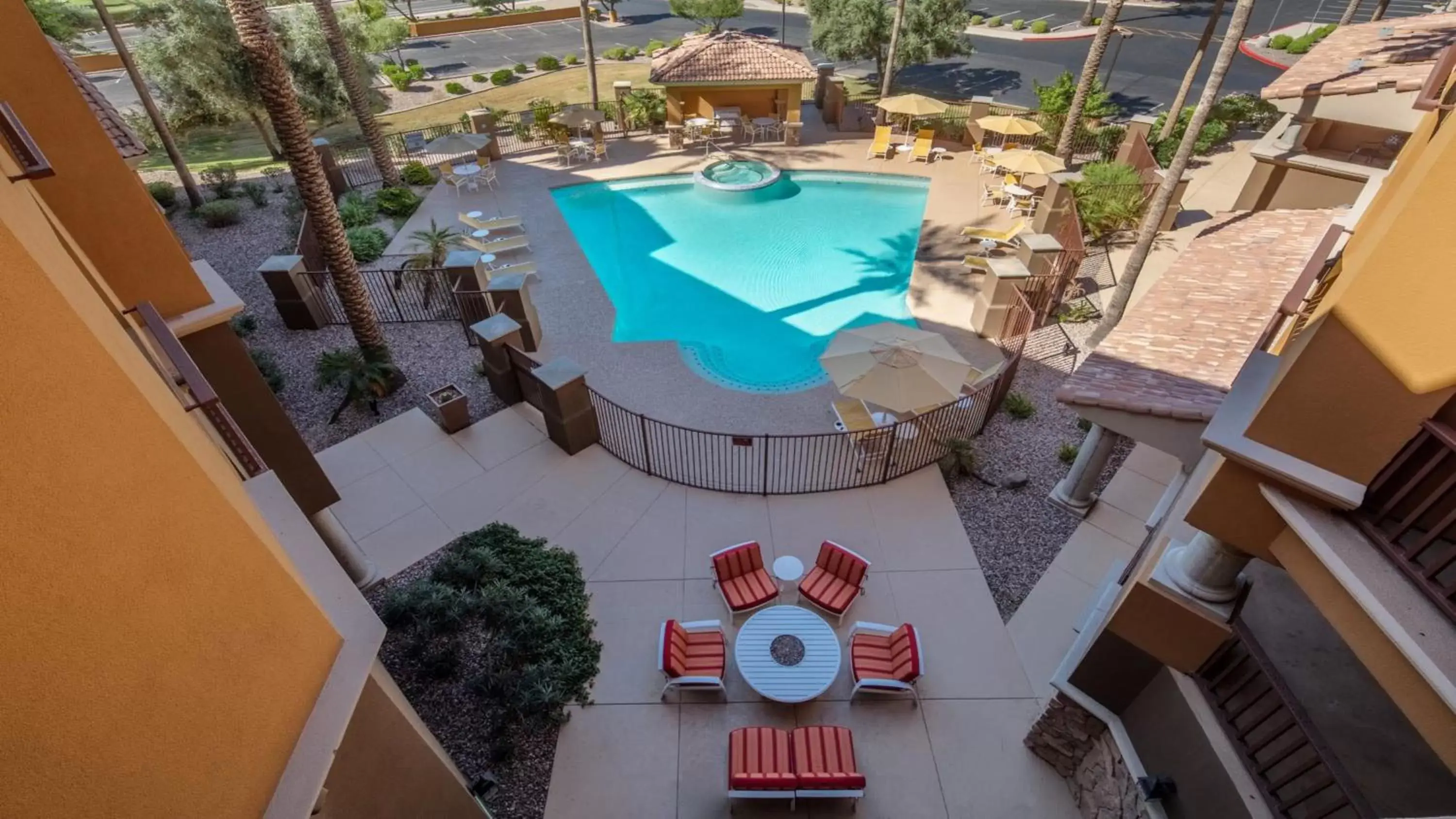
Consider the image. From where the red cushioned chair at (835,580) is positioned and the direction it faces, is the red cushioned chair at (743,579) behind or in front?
in front

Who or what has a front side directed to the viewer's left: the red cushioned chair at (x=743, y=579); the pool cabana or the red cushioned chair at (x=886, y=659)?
the red cushioned chair at (x=886, y=659)

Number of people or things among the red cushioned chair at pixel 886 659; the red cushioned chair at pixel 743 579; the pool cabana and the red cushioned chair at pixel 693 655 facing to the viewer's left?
1

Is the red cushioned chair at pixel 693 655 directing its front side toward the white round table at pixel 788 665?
yes

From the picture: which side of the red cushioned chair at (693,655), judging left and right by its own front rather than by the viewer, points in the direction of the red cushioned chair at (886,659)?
front

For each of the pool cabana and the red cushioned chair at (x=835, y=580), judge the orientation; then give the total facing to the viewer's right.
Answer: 0

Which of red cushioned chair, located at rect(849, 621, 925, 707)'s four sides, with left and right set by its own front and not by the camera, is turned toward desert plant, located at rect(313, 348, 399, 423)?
front

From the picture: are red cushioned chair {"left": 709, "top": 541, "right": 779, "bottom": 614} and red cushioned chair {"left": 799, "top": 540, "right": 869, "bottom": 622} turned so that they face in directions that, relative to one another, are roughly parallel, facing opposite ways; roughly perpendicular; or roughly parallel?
roughly perpendicular

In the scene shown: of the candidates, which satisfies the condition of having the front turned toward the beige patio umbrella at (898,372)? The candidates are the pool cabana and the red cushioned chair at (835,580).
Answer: the pool cabana

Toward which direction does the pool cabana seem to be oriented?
toward the camera

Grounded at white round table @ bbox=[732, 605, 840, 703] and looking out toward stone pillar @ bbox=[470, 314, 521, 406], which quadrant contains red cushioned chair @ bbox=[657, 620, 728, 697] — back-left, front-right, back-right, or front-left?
front-left

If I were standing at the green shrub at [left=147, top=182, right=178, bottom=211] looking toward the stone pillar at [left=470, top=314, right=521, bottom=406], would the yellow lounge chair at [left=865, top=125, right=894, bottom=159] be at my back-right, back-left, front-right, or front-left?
front-left

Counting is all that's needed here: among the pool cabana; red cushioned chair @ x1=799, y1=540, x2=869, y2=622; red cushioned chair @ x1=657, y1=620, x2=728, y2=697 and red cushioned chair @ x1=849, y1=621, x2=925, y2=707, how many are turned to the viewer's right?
1

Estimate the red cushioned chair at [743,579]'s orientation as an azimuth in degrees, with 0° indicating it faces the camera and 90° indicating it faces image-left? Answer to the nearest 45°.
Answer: approximately 315°

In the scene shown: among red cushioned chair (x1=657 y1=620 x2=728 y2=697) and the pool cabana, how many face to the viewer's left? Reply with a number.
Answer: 0

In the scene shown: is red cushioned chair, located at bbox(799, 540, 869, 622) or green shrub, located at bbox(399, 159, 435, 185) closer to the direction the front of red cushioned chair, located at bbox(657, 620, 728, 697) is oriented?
the red cushioned chair

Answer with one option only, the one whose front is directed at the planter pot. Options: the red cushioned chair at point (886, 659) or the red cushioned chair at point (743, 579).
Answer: the red cushioned chair at point (886, 659)

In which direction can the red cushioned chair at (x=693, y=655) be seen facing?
to the viewer's right

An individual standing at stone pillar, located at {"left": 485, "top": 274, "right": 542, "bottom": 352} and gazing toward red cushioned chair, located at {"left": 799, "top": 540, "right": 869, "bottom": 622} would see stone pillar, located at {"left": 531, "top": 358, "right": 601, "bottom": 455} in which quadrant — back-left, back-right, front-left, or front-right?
front-right

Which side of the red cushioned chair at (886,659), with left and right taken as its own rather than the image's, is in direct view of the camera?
left
